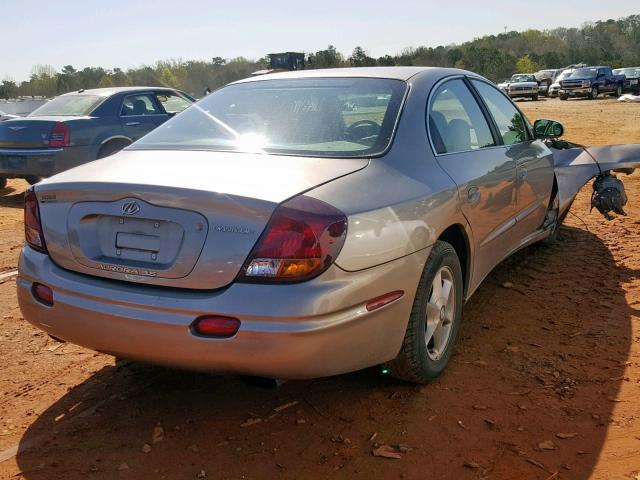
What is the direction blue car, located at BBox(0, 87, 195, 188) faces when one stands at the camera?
facing away from the viewer and to the right of the viewer

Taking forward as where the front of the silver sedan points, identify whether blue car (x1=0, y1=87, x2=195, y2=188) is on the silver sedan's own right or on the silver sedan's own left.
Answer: on the silver sedan's own left

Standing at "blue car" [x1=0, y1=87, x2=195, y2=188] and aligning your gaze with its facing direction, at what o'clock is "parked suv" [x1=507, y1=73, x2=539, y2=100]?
The parked suv is roughly at 12 o'clock from the blue car.

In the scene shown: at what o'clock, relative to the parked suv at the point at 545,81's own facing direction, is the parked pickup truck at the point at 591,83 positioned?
the parked pickup truck at the point at 591,83 is roughly at 10 o'clock from the parked suv at the point at 545,81.

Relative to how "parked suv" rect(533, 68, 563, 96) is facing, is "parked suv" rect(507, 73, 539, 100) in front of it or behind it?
in front

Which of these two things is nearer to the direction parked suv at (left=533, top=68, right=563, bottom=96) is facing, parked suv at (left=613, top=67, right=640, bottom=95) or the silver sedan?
the silver sedan

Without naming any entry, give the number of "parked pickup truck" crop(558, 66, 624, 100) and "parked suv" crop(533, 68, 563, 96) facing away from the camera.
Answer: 0

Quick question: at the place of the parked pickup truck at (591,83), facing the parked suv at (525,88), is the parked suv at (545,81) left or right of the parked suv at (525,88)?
right

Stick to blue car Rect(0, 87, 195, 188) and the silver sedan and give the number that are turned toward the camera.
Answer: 0

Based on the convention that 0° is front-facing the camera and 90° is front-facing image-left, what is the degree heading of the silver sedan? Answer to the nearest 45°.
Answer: approximately 225°

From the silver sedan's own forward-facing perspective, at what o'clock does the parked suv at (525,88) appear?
The parked suv is roughly at 11 o'clock from the silver sedan.

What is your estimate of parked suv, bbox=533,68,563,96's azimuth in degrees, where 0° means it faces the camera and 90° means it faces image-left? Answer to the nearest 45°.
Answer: approximately 45°

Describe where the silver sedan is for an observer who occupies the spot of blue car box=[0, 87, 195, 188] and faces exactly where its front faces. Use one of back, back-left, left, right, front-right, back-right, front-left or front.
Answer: back-right

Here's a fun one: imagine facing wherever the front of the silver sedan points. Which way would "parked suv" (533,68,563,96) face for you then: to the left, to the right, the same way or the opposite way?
the opposite way
